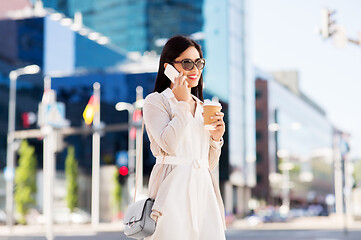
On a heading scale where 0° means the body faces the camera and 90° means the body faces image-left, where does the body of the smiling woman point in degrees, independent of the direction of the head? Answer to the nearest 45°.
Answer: approximately 315°

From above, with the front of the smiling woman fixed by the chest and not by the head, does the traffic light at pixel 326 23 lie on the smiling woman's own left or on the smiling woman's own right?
on the smiling woman's own left
